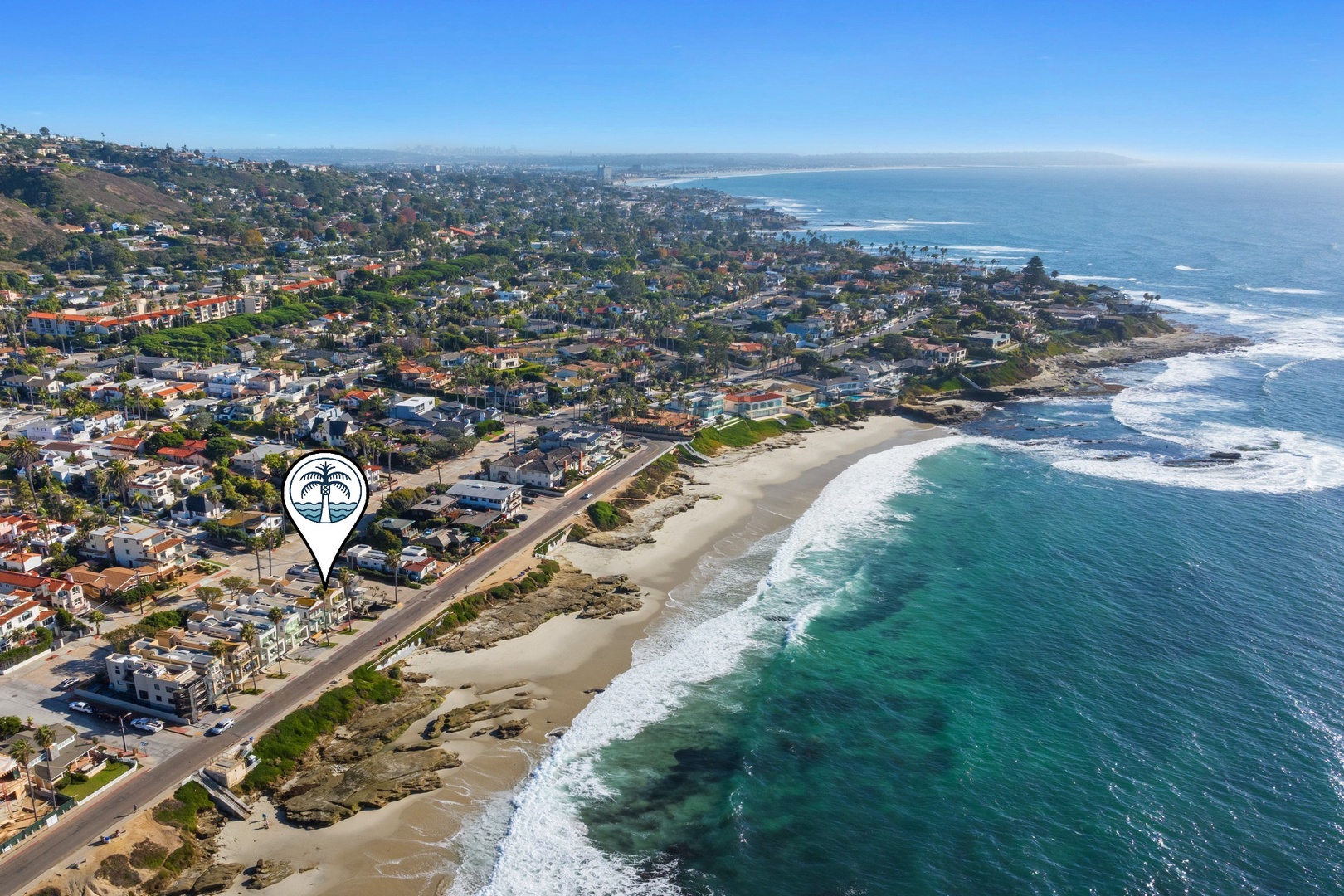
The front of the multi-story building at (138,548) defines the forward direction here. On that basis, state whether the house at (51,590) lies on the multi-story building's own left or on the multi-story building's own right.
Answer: on the multi-story building's own right

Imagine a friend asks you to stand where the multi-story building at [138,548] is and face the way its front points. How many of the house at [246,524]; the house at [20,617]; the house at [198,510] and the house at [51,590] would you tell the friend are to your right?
2

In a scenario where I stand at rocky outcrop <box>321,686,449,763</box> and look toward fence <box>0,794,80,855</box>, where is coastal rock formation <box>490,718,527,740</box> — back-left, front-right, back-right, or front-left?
back-left

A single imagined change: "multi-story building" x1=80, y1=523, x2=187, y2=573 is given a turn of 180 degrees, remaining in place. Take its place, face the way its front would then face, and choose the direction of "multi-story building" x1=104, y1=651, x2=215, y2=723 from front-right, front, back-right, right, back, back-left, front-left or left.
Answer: back-left

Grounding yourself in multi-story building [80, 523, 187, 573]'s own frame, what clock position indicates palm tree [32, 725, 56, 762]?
The palm tree is roughly at 2 o'clock from the multi-story building.

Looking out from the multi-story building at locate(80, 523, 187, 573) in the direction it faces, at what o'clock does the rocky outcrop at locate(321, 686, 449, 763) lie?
The rocky outcrop is roughly at 1 o'clock from the multi-story building.

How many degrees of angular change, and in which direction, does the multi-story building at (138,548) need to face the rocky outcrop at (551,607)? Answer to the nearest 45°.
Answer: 0° — it already faces it

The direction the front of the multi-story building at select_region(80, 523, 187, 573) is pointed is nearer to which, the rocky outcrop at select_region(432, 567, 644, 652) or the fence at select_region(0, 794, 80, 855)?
the rocky outcrop

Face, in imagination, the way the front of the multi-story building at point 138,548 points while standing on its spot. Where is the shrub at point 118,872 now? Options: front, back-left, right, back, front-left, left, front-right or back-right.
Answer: front-right

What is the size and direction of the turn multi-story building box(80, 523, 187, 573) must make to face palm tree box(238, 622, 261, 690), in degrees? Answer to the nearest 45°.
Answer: approximately 45° to its right

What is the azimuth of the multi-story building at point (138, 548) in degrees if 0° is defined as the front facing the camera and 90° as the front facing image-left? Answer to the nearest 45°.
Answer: approximately 315°

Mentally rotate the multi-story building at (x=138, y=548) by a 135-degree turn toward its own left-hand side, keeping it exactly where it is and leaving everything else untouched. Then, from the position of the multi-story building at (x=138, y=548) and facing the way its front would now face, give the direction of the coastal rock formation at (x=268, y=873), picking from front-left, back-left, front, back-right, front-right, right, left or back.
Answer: back

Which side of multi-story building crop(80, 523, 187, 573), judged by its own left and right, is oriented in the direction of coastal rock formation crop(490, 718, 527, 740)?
front

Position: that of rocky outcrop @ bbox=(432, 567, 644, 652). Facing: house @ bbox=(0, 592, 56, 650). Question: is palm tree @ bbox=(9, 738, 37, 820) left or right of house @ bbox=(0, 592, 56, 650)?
left

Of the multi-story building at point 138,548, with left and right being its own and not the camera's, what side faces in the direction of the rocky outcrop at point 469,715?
front
